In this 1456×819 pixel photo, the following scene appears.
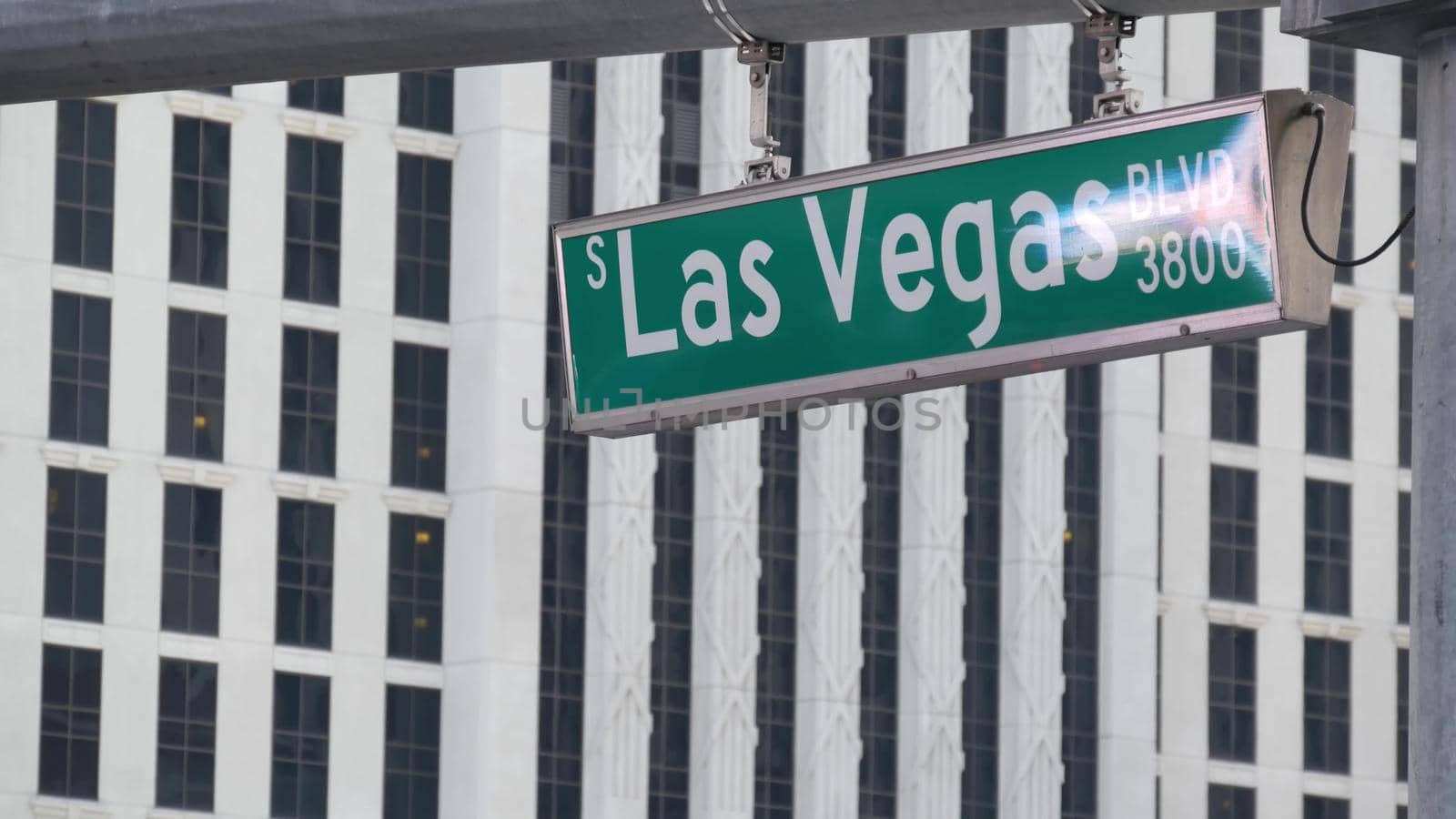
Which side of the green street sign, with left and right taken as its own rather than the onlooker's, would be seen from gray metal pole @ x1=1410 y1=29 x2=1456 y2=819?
left

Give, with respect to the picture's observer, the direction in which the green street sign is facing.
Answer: facing the viewer and to the left of the viewer
